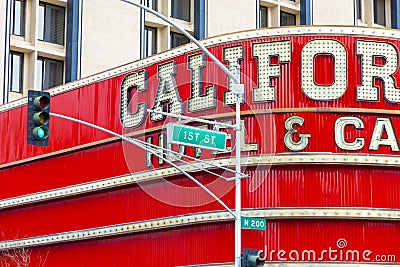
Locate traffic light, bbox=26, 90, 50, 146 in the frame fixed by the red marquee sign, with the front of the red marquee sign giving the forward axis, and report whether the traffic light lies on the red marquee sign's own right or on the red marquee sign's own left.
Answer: on the red marquee sign's own right

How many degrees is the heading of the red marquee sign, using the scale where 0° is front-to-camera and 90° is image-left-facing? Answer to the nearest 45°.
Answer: approximately 0°

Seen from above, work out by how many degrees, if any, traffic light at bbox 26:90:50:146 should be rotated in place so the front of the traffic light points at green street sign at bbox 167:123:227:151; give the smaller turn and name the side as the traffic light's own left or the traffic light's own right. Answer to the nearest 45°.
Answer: approximately 45° to the traffic light's own left

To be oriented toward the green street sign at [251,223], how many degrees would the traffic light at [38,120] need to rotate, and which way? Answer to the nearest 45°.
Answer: approximately 45° to its left

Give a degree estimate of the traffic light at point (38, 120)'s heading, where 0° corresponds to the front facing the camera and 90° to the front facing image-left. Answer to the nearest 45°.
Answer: approximately 315°
